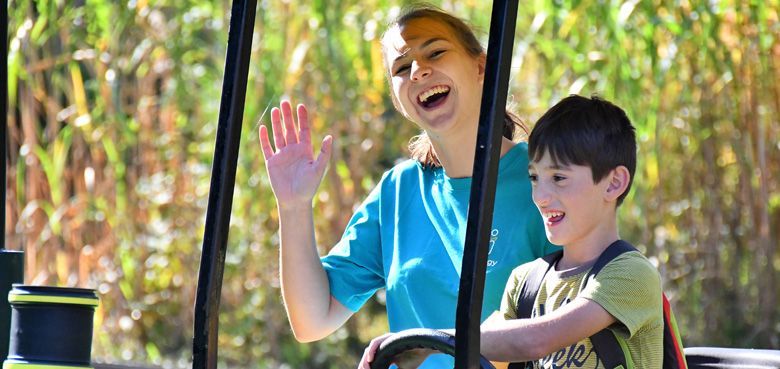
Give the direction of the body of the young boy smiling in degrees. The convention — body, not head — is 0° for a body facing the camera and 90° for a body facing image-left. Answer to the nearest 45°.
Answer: approximately 45°
